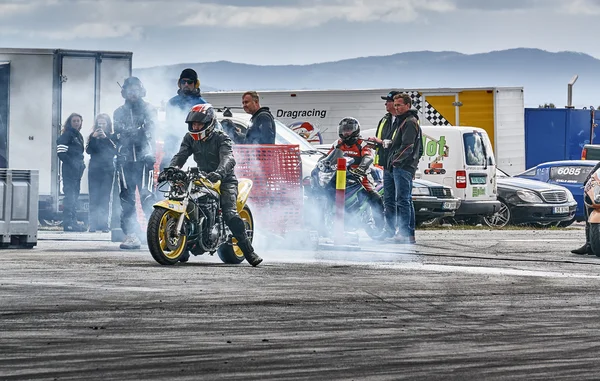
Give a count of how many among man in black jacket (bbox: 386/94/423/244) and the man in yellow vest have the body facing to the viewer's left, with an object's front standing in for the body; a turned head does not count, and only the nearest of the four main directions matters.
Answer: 2

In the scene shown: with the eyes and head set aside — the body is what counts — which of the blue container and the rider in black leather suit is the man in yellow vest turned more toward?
the rider in black leather suit

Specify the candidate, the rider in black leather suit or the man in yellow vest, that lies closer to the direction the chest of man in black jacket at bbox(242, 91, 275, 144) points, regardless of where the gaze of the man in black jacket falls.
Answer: the rider in black leather suit

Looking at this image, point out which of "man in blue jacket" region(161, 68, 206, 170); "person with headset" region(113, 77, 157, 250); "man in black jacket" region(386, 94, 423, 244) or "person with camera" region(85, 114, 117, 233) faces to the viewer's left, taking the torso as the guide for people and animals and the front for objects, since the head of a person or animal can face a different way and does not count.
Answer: "man in black jacket" region(386, 94, 423, 244)

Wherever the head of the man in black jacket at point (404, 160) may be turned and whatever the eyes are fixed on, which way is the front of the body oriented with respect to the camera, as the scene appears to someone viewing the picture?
to the viewer's left

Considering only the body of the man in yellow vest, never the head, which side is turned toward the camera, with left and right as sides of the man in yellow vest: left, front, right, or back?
left

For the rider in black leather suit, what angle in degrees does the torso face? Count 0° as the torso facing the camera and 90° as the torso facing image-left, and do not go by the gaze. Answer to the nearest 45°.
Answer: approximately 45°

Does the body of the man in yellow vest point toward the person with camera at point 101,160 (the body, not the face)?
yes

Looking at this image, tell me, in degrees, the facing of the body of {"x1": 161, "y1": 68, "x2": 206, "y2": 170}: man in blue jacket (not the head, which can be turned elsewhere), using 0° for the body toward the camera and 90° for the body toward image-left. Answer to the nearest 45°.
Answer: approximately 0°

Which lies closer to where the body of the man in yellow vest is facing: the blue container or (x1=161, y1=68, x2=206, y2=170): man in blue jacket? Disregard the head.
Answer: the man in blue jacket
